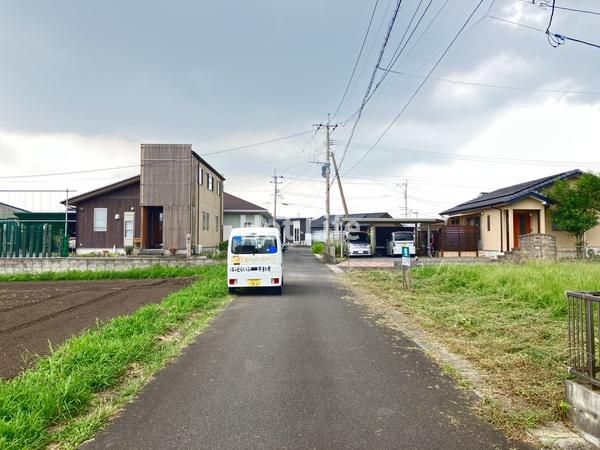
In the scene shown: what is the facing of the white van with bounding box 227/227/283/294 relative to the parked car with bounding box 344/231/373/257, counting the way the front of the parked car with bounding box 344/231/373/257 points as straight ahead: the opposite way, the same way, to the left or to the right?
the opposite way

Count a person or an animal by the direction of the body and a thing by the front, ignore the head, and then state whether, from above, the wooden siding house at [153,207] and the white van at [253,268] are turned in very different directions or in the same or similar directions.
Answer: very different directions

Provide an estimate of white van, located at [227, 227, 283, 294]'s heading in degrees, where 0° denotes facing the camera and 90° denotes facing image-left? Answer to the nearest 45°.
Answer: approximately 180°

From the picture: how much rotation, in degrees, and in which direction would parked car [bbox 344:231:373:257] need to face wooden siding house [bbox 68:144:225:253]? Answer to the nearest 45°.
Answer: approximately 90° to its right

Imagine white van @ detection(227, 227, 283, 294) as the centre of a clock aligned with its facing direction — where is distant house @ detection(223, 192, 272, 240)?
The distant house is roughly at 12 o'clock from the white van.

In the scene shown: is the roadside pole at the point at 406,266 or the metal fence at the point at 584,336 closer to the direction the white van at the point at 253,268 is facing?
the roadside pole

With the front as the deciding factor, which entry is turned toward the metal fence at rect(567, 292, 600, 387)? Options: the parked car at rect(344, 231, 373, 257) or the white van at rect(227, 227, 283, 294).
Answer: the parked car

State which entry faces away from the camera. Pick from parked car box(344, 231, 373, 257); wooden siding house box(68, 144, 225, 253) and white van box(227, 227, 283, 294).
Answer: the white van

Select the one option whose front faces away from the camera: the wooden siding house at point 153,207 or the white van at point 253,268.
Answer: the white van

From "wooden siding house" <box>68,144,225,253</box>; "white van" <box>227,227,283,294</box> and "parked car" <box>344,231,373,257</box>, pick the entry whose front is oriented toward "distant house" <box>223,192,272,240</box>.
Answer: the white van

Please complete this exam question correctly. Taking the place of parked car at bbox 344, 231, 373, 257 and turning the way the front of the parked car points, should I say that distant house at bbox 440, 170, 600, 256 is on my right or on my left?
on my left
